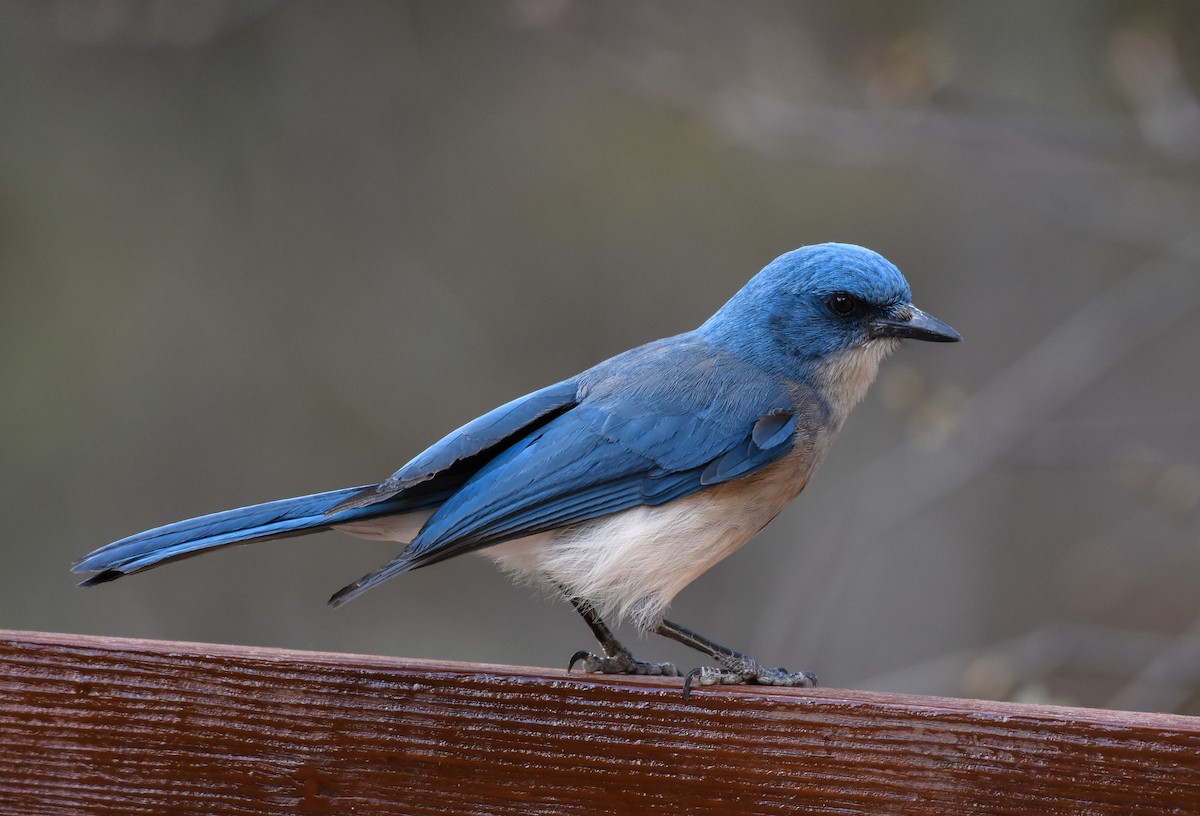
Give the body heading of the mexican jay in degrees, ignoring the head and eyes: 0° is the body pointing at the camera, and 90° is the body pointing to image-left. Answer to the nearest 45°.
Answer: approximately 270°

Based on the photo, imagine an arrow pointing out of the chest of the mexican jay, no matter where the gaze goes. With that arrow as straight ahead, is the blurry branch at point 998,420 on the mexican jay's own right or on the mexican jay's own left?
on the mexican jay's own left
